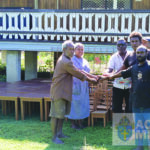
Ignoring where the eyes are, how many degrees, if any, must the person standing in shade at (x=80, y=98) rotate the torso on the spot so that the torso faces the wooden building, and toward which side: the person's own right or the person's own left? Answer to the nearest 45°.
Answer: approximately 135° to the person's own left

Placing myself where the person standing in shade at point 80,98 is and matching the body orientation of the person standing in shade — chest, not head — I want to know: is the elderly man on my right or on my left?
on my right

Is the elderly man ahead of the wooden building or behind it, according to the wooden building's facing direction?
ahead

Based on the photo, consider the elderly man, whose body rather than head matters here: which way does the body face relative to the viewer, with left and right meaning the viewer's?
facing to the right of the viewer

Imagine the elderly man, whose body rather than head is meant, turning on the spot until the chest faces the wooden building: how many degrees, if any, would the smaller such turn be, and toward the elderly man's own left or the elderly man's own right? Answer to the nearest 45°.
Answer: approximately 90° to the elderly man's own left
